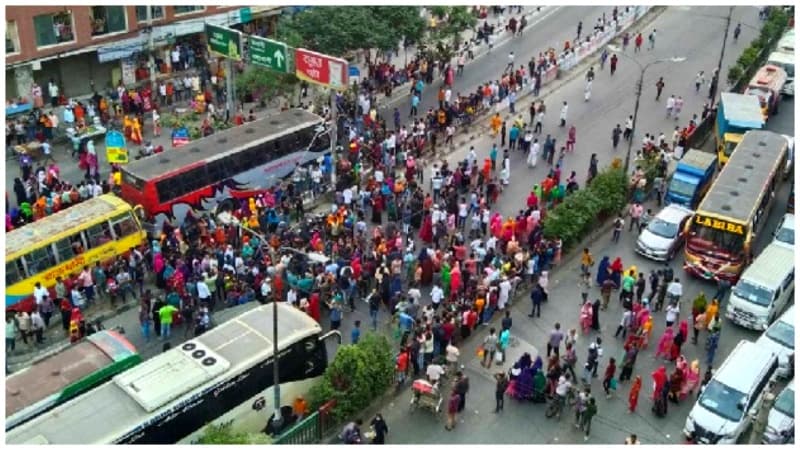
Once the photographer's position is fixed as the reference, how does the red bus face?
facing away from the viewer and to the right of the viewer

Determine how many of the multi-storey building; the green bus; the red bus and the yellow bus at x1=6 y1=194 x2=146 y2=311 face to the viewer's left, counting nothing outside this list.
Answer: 0

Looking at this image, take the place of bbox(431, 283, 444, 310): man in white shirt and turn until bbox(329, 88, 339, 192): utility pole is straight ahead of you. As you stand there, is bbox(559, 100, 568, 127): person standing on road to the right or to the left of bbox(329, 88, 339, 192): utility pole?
right

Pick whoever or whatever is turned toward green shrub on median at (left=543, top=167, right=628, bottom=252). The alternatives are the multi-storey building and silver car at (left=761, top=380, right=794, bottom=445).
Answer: the multi-storey building

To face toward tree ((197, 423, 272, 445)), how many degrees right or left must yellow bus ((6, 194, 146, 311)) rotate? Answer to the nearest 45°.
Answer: approximately 135° to its right

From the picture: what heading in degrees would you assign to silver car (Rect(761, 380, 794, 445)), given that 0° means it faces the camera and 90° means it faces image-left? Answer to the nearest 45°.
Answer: approximately 45°

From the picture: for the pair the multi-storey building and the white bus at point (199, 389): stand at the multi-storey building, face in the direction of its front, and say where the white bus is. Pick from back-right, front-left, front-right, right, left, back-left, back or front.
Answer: front-right

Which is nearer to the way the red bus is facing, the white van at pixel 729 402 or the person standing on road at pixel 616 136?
the person standing on road

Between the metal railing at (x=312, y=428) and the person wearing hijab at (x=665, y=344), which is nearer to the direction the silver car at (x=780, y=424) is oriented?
the metal railing

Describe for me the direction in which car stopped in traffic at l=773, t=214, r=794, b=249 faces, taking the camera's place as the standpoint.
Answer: facing the viewer and to the left of the viewer

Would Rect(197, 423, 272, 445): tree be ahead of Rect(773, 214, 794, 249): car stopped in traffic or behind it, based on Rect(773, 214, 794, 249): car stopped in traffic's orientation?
ahead

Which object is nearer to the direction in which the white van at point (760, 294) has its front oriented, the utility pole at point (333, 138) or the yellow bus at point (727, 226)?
the utility pole

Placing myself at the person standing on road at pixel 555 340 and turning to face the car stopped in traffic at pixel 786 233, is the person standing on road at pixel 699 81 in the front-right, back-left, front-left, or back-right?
front-left
